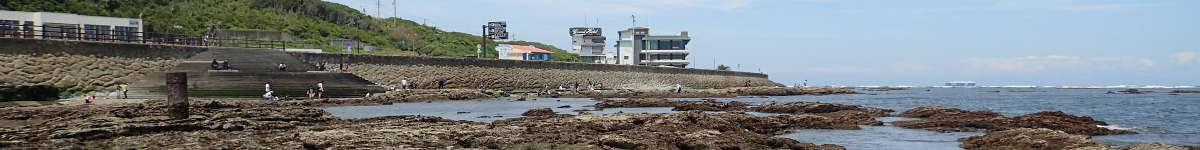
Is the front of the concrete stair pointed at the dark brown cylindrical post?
yes

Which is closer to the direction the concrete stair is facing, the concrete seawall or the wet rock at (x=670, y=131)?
the wet rock

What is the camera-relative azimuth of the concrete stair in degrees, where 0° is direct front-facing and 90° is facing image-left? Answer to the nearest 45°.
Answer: approximately 0°

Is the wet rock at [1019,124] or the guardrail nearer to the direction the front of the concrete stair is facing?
the wet rock
